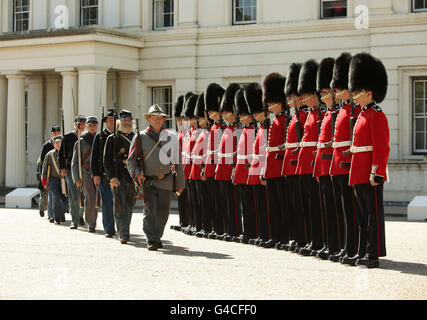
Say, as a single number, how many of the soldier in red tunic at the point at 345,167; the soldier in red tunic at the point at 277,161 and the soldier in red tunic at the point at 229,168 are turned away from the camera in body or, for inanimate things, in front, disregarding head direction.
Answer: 0

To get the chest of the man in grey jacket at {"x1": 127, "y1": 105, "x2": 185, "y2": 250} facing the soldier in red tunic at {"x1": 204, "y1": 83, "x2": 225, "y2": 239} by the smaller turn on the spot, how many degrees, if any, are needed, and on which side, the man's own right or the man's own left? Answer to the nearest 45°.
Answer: approximately 135° to the man's own left

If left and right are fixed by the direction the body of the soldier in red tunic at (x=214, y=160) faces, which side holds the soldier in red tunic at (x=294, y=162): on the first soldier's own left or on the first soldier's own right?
on the first soldier's own left

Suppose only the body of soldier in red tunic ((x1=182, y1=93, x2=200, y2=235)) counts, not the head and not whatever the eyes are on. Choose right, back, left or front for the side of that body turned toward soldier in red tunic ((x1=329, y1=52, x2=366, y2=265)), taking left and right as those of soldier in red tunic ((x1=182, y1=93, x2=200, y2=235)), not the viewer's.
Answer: left

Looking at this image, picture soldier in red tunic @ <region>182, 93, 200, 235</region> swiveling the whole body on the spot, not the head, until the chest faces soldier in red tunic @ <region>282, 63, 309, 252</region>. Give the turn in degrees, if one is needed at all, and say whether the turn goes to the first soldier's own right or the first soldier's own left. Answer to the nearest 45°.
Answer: approximately 45° to the first soldier's own left

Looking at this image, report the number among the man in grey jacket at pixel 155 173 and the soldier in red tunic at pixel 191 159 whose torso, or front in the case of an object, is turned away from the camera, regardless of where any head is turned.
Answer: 0

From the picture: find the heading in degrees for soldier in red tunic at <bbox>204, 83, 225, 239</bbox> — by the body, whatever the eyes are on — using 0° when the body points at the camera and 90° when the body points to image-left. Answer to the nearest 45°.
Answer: approximately 45°

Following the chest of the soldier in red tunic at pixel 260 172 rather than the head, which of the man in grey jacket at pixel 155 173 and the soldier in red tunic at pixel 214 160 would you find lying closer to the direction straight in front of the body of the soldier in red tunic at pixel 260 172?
the man in grey jacket

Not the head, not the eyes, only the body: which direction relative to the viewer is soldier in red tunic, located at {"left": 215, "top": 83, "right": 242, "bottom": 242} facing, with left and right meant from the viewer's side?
facing the viewer and to the left of the viewer
